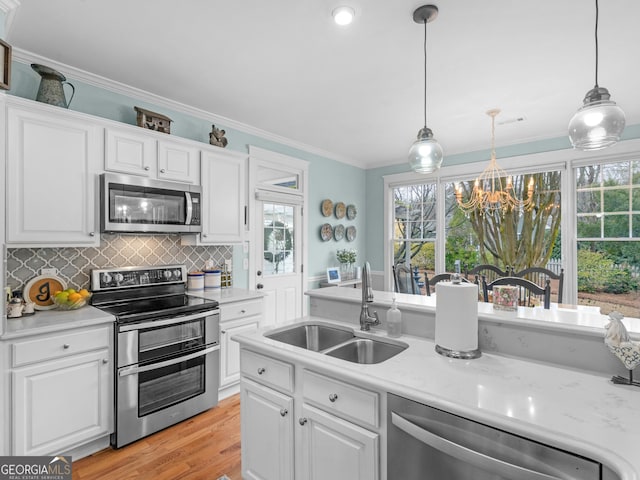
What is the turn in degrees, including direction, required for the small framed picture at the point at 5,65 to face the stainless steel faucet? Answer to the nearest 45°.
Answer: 0° — it already faces it

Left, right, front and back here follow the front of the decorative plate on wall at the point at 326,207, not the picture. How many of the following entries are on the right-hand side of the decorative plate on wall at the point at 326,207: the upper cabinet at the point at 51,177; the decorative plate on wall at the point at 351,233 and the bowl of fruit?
2

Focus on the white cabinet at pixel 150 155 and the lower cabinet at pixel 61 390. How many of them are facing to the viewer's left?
0

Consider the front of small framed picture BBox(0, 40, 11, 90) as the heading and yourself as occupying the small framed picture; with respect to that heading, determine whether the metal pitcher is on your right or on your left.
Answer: on your left

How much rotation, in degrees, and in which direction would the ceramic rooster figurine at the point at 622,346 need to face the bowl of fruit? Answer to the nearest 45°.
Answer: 0° — it already faces it

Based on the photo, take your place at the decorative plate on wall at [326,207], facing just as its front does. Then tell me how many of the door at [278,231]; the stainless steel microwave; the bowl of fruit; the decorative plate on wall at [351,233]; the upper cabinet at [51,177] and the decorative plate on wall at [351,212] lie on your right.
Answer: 4

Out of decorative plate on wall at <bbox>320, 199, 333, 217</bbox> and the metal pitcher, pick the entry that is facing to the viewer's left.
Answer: the metal pitcher

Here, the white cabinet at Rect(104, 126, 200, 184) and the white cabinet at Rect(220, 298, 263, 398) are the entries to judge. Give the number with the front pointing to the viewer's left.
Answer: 0

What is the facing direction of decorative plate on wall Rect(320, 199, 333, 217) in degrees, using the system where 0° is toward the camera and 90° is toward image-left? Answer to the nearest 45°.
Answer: approximately 315°

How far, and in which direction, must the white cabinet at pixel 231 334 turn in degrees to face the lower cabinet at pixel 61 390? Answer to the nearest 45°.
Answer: approximately 90° to its right

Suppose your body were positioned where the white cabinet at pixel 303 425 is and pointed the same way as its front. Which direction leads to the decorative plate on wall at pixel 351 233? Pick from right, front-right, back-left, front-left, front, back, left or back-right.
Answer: back-right

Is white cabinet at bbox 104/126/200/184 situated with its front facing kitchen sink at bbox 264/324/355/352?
yes

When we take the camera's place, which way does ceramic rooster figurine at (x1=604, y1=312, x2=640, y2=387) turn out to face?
facing to the left of the viewer

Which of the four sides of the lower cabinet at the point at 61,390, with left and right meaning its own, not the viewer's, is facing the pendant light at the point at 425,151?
front

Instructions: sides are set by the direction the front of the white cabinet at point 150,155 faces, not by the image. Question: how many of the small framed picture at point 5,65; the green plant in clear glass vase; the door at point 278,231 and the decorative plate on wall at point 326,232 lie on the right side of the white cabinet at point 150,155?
1

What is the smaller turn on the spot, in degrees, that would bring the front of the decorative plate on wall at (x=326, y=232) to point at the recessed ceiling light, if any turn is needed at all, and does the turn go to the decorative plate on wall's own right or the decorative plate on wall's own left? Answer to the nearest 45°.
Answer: approximately 45° to the decorative plate on wall's own right
